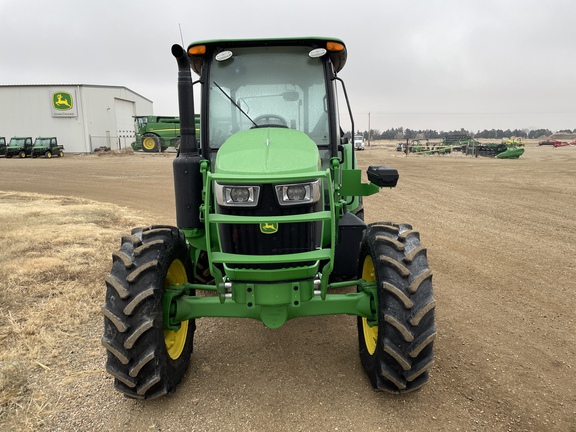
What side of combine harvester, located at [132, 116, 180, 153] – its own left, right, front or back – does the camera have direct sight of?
left

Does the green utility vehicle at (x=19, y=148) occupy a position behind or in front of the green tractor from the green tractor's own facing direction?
behind

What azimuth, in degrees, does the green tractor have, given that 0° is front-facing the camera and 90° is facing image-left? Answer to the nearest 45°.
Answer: approximately 0°

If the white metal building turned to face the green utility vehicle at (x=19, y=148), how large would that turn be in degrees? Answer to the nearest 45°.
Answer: approximately 45° to its right
